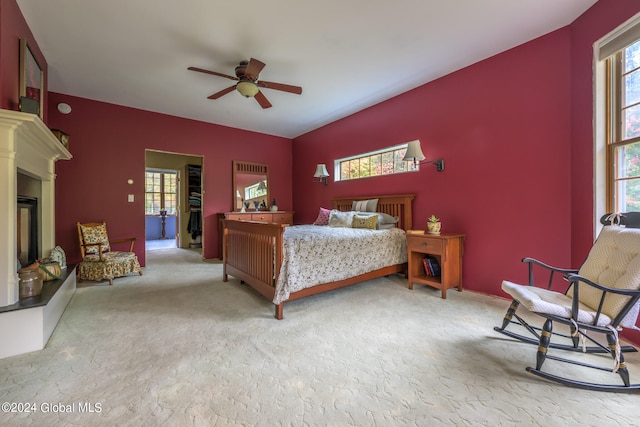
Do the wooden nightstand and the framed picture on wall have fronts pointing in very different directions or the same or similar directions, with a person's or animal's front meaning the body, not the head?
very different directions

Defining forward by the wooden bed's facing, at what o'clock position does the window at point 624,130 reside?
The window is roughly at 8 o'clock from the wooden bed.

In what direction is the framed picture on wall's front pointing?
to the viewer's right

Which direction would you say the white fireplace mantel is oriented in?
to the viewer's right

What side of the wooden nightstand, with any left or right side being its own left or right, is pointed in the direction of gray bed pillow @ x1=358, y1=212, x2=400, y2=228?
right

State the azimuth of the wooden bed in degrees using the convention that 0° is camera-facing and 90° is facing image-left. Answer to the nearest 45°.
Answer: approximately 45°

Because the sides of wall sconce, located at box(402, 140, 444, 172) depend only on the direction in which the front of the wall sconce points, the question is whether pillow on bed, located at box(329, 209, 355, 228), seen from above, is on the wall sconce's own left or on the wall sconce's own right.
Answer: on the wall sconce's own right

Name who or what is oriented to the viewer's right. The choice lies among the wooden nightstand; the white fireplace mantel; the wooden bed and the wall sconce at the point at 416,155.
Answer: the white fireplace mantel

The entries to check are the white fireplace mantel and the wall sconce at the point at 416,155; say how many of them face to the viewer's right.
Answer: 1
